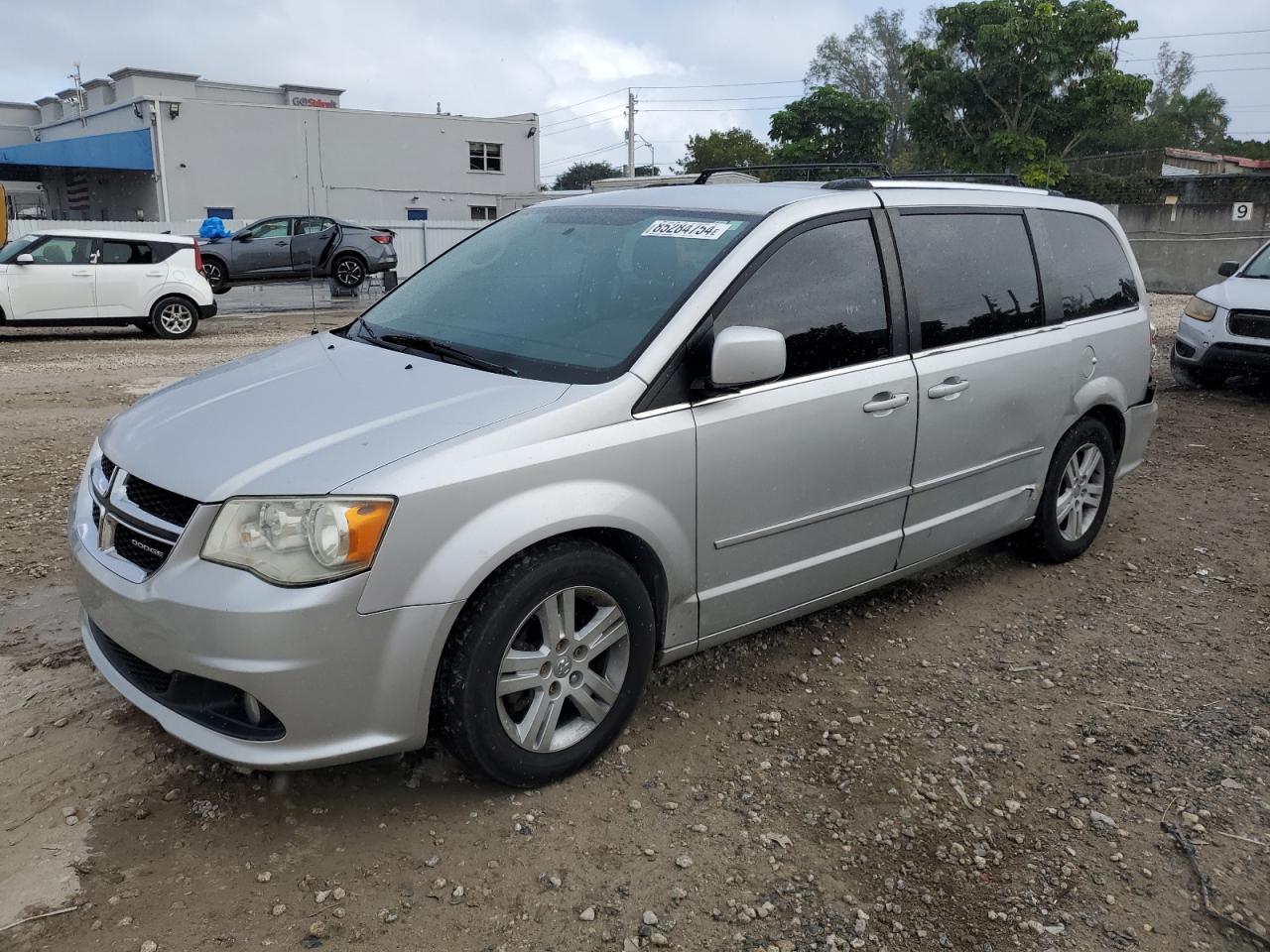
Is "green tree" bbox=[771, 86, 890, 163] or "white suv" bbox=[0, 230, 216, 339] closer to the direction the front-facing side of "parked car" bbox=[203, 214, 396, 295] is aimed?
the white suv

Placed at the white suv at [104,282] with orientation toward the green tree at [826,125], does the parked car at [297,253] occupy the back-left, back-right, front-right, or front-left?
front-left

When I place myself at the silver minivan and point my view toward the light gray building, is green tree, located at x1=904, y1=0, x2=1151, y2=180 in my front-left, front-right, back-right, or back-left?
front-right

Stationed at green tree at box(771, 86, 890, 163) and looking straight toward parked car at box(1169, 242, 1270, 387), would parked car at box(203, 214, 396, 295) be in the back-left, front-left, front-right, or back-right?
front-right

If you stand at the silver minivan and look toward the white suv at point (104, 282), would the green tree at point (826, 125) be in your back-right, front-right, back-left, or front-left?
front-right

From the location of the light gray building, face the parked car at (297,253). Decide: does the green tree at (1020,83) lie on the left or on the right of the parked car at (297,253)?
left

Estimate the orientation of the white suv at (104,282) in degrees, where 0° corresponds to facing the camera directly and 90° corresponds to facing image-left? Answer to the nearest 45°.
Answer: approximately 90°

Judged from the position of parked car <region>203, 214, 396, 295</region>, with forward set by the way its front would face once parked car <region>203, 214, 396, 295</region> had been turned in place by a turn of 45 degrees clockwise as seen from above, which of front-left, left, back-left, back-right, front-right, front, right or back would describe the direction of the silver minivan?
back-left

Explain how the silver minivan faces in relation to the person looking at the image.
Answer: facing the viewer and to the left of the viewer

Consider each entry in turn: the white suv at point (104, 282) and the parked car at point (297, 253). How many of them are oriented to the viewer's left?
2

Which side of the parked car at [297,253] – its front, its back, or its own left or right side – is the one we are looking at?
left

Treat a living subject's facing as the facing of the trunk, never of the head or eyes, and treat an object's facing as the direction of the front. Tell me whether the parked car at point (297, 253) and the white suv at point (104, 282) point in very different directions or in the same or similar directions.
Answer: same or similar directions
